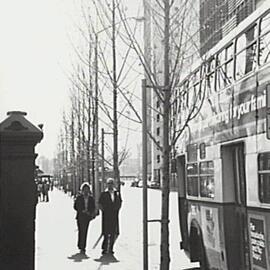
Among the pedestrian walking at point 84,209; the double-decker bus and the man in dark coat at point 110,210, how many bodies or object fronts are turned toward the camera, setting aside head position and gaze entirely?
2

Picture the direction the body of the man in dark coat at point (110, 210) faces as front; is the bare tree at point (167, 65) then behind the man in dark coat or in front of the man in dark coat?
in front

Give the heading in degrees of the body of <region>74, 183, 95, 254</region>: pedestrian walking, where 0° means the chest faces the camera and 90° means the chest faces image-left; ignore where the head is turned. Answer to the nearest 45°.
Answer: approximately 0°

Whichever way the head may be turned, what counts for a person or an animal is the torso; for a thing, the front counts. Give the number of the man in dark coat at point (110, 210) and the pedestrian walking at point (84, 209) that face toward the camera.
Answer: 2

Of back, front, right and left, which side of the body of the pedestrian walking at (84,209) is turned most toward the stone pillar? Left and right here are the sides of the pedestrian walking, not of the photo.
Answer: front

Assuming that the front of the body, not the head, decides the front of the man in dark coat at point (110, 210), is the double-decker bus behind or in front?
in front

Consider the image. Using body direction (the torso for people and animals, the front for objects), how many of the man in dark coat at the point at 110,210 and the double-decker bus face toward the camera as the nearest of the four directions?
1

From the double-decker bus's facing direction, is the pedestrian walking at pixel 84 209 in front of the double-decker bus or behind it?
in front

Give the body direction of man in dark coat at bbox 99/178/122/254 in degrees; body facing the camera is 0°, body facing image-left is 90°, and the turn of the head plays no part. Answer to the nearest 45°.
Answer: approximately 0°

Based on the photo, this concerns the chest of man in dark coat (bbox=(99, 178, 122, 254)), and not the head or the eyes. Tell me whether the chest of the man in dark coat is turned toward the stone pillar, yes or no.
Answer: yes
